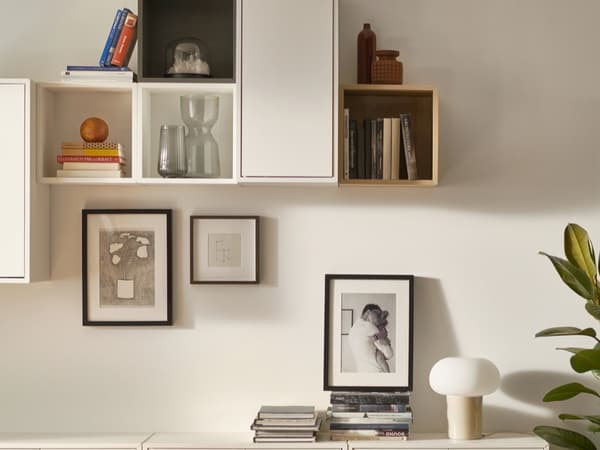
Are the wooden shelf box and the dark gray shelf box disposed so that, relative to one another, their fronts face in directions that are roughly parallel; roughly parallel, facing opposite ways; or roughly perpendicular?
roughly parallel

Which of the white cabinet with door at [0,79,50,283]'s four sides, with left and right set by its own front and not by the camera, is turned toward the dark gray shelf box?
left

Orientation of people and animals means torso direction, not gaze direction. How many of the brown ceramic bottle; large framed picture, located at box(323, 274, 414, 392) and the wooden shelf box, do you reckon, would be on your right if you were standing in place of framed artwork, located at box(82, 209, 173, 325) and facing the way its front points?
0

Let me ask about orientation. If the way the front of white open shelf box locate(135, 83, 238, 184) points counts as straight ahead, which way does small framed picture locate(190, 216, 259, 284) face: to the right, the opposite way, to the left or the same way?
the same way

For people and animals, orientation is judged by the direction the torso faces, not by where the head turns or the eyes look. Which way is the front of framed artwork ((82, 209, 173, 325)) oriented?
toward the camera

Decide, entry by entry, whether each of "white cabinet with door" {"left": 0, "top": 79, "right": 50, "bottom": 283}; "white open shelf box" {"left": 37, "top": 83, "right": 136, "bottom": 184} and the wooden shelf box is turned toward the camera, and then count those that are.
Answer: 3

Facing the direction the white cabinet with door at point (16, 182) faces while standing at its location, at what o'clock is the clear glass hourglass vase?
The clear glass hourglass vase is roughly at 9 o'clock from the white cabinet with door.

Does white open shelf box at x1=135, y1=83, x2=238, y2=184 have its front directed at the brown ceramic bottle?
no

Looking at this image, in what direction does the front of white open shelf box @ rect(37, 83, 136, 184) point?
toward the camera

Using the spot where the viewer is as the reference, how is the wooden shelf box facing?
facing the viewer

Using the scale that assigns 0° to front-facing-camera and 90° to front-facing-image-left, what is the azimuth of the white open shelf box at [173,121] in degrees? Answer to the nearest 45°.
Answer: approximately 0°

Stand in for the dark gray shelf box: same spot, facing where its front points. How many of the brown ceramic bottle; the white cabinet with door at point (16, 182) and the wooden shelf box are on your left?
2

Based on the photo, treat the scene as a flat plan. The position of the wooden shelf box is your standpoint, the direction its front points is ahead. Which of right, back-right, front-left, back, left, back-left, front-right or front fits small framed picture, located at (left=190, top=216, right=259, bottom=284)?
right

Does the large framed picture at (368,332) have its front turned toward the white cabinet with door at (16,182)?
no

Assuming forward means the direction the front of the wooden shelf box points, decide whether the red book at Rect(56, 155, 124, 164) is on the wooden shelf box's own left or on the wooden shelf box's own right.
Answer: on the wooden shelf box's own right

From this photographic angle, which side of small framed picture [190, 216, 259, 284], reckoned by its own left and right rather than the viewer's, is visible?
front

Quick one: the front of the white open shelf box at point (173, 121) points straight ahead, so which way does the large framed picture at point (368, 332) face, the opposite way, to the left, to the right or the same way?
the same way
